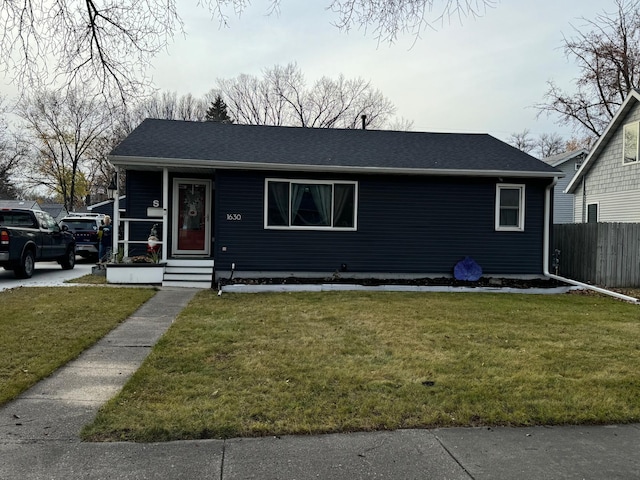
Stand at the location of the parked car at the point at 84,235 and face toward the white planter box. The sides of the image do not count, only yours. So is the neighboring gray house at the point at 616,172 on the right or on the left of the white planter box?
left

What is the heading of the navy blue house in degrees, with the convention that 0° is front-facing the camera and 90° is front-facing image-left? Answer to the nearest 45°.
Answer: approximately 0°

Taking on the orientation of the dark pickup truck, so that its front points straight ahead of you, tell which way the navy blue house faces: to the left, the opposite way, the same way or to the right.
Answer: the opposite way

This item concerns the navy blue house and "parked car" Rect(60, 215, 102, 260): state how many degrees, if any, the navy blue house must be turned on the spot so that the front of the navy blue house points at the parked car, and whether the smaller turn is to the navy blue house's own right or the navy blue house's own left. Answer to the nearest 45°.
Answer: approximately 135° to the navy blue house's own right

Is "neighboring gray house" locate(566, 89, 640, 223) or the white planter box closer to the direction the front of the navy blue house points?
the white planter box

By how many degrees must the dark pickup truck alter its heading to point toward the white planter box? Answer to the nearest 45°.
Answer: approximately 90° to its right

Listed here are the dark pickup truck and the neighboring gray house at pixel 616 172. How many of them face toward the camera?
1

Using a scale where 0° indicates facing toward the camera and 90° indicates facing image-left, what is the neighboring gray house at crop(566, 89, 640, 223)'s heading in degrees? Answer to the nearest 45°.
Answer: approximately 0°

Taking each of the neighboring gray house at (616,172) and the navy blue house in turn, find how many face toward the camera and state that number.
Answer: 2

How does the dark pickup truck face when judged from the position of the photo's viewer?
facing away from the viewer and to the right of the viewer
